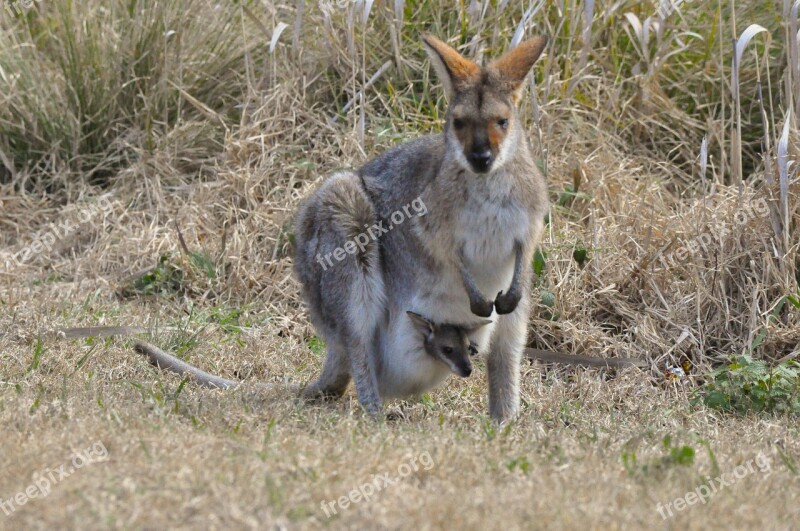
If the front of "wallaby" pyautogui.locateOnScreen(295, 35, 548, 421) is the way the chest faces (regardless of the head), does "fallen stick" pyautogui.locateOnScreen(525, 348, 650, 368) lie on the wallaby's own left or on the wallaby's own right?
on the wallaby's own left

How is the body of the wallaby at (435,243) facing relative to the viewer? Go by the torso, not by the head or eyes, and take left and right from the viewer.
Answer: facing the viewer and to the right of the viewer

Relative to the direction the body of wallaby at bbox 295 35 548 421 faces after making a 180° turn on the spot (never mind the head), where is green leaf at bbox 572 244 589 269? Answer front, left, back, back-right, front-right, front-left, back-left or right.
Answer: right
